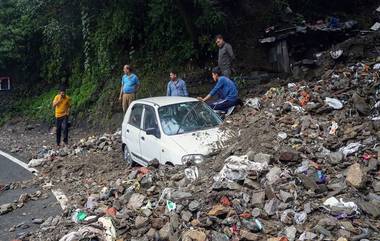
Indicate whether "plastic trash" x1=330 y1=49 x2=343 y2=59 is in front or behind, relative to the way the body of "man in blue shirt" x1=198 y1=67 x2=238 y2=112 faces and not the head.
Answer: behind

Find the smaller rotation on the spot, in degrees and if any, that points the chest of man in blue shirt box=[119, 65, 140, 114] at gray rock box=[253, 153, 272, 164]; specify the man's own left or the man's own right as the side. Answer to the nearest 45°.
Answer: approximately 45° to the man's own left

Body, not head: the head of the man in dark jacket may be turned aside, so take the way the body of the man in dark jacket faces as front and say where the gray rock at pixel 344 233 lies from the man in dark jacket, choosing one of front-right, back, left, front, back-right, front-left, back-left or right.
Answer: front-left

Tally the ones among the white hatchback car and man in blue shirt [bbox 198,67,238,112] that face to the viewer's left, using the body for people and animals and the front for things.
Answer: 1

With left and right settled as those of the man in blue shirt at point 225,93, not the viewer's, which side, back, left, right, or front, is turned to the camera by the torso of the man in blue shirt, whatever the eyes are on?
left

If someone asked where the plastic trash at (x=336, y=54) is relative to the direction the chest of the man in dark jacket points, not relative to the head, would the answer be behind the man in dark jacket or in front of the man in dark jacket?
behind

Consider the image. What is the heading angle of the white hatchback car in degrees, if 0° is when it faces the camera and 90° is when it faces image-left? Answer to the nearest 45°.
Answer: approximately 315°

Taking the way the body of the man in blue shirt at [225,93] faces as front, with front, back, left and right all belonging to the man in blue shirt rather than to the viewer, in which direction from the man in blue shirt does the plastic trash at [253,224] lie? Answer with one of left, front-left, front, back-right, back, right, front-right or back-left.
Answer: left

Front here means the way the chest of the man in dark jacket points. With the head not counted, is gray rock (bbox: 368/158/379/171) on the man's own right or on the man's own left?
on the man's own left

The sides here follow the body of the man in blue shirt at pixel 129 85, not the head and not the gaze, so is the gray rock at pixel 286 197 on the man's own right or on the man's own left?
on the man's own left
